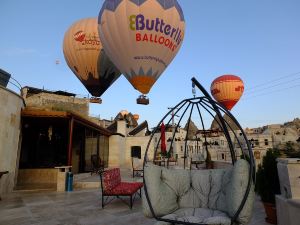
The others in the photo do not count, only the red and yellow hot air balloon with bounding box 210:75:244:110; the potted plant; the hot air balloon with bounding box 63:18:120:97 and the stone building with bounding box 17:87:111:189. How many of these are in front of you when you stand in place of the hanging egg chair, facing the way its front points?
0

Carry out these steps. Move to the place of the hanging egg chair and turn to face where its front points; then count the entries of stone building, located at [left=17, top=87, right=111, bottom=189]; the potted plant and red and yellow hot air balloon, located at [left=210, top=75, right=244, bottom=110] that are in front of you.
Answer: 0

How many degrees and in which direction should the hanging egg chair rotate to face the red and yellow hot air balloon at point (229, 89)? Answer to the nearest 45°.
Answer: approximately 180°

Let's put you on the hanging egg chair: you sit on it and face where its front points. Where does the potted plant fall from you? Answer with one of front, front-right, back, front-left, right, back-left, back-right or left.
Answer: back-left

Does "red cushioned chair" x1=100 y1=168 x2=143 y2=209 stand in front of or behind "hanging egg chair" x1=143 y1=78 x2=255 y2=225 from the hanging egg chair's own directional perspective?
behind

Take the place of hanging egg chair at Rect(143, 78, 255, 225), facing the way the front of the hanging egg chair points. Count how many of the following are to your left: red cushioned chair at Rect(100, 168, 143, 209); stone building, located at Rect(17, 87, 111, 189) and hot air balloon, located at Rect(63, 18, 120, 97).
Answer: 0

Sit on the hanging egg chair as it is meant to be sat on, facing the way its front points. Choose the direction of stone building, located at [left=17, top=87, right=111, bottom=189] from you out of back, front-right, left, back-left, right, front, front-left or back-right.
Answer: back-right

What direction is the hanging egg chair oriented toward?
toward the camera

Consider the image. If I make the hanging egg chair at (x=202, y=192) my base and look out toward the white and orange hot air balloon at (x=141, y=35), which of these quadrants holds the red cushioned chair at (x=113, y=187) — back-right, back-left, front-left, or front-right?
front-left

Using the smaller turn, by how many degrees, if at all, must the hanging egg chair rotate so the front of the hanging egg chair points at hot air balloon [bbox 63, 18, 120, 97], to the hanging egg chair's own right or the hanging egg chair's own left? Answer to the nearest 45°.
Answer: approximately 135° to the hanging egg chair's own right

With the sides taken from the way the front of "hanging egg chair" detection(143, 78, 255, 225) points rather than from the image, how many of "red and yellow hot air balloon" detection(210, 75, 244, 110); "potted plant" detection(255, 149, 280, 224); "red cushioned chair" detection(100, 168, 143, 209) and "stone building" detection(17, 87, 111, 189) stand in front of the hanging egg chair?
0
